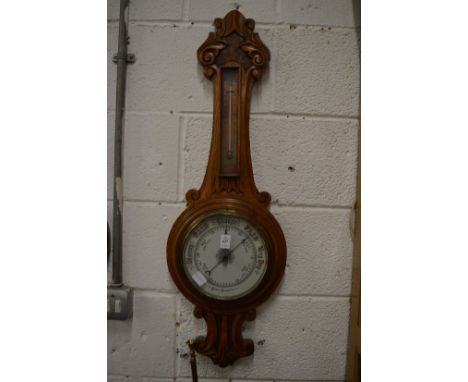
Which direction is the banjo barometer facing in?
toward the camera
